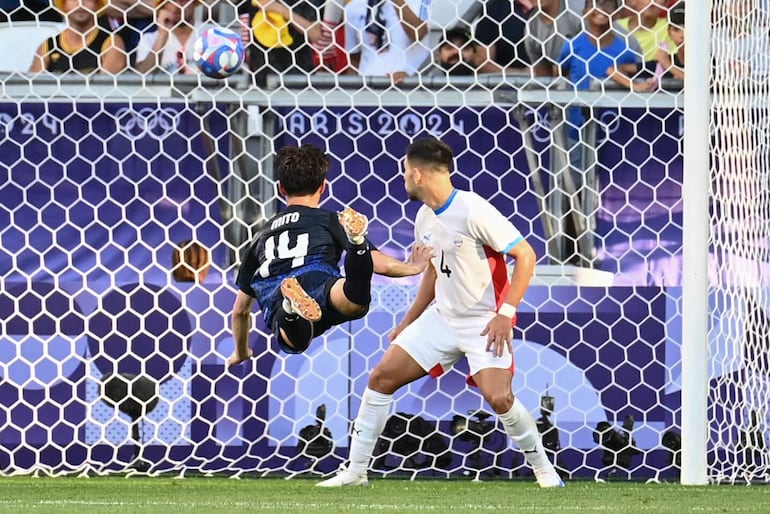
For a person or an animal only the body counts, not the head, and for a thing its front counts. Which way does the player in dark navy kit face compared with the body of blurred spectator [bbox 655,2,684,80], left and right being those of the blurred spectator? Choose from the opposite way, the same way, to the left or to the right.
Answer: the opposite way

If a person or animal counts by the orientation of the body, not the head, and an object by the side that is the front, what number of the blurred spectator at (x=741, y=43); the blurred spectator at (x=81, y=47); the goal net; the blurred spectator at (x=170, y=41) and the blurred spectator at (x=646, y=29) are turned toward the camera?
5

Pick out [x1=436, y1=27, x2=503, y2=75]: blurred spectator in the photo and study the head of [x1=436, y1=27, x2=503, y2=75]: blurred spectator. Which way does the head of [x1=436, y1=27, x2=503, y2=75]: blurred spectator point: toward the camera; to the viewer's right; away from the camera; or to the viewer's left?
toward the camera

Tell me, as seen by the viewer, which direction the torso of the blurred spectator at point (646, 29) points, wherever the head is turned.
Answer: toward the camera

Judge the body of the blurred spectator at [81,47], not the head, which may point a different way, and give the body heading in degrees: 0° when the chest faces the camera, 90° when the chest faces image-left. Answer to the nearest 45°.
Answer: approximately 0°

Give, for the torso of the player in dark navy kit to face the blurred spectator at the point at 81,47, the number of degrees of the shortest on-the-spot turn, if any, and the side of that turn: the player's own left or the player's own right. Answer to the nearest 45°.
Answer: approximately 45° to the player's own left

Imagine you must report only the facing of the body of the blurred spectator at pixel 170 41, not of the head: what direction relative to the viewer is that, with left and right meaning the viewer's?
facing the viewer

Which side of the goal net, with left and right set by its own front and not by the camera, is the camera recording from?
front

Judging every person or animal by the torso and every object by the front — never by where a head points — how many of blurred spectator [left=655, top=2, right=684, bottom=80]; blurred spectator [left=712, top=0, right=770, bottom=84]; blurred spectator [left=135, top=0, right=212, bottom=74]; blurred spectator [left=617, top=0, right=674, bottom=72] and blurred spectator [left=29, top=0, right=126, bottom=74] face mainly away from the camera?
0

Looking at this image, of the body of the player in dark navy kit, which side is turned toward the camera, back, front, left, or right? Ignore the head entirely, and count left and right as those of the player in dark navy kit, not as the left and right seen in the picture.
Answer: back

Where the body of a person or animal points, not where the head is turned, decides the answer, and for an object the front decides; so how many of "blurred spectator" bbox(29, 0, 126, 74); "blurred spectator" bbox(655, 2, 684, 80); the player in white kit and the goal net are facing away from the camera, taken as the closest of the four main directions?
0

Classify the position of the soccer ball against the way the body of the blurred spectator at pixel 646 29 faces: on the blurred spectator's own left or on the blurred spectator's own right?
on the blurred spectator's own right

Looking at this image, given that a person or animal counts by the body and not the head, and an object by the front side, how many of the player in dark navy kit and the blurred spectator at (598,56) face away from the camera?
1
